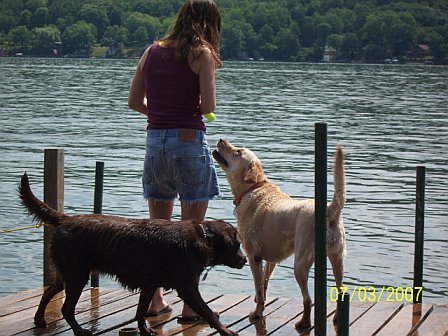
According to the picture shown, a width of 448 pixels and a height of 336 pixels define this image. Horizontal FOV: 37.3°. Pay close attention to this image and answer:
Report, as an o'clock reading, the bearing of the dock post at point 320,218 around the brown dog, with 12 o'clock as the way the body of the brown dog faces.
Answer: The dock post is roughly at 1 o'clock from the brown dog.

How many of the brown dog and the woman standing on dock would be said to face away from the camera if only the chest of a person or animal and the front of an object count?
1

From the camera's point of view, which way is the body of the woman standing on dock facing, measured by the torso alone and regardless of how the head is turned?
away from the camera

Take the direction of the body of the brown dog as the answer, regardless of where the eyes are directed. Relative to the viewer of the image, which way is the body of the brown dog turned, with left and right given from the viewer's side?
facing to the right of the viewer

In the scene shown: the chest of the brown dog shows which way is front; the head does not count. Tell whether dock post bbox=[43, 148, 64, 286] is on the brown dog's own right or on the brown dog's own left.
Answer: on the brown dog's own left

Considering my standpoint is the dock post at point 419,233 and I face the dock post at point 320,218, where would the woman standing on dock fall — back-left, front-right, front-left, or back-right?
front-right

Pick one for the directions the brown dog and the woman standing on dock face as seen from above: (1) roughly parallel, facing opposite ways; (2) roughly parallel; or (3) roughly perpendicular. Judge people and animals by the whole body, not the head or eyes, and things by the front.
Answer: roughly perpendicular

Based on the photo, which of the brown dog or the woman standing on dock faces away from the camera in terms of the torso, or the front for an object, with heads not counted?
the woman standing on dock
